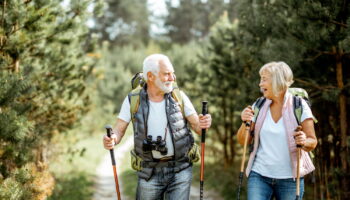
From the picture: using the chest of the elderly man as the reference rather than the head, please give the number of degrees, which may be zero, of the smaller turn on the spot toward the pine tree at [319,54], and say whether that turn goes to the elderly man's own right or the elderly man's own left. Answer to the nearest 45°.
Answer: approximately 135° to the elderly man's own left

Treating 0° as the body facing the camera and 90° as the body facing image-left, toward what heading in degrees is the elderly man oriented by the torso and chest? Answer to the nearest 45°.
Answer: approximately 0°

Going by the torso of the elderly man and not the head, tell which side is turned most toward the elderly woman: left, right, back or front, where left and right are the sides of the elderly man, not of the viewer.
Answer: left

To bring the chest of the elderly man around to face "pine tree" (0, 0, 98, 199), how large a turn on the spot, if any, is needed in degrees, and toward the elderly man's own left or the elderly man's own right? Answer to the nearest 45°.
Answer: approximately 135° to the elderly man's own right

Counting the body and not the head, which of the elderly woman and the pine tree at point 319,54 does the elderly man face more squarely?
the elderly woman
